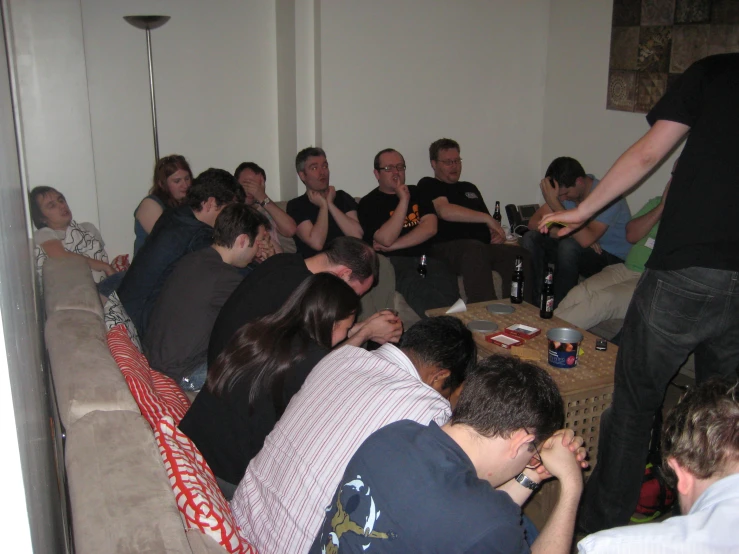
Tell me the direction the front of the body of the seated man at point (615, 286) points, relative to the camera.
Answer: to the viewer's left

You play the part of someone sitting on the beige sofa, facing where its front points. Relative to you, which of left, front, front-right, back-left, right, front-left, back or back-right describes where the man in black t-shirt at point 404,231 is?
front-left

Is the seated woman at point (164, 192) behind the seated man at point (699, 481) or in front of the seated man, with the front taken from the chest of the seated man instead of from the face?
in front

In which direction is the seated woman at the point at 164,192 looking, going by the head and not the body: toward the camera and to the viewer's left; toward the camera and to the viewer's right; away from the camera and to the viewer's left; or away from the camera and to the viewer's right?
toward the camera and to the viewer's right

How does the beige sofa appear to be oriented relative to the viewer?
to the viewer's right

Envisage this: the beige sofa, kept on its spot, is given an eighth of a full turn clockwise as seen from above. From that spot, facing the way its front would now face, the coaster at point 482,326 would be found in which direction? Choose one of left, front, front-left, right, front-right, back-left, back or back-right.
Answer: left

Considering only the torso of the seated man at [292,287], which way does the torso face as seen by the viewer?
to the viewer's right

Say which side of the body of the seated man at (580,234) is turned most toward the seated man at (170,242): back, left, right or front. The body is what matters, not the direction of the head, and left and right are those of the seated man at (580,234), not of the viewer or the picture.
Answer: front

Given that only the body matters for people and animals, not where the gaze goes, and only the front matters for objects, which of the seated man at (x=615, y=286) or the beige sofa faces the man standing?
the beige sofa

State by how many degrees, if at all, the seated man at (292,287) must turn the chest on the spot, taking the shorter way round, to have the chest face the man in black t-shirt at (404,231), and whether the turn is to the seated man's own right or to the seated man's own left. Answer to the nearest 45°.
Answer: approximately 90° to the seated man's own left

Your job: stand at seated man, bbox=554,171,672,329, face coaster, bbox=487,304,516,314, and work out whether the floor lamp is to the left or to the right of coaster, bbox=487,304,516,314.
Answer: right

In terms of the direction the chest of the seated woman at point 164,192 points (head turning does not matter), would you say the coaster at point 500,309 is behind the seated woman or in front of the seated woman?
in front

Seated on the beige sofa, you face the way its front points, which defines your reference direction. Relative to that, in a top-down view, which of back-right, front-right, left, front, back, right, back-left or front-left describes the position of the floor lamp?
left

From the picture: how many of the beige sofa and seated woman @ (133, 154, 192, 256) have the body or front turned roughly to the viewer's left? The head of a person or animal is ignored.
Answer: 0

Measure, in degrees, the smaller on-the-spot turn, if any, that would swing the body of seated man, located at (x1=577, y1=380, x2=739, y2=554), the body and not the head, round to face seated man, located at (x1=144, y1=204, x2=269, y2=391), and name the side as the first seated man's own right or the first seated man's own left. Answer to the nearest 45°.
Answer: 0° — they already face them

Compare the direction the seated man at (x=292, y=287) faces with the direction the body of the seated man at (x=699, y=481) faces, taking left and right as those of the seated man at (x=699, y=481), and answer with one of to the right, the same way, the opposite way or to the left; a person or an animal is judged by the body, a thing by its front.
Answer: to the right

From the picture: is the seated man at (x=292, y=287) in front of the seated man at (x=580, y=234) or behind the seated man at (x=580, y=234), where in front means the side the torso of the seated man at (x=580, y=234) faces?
in front

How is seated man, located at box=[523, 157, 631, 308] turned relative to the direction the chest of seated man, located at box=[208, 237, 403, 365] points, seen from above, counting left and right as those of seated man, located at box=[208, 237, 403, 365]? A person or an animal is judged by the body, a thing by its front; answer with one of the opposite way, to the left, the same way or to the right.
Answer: the opposite way

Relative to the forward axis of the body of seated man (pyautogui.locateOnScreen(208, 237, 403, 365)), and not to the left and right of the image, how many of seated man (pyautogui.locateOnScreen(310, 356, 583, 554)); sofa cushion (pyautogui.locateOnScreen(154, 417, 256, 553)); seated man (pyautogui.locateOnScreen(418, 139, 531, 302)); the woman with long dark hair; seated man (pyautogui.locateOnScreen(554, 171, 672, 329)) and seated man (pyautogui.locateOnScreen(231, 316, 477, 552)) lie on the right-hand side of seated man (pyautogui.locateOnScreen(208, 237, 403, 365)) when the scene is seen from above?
4
